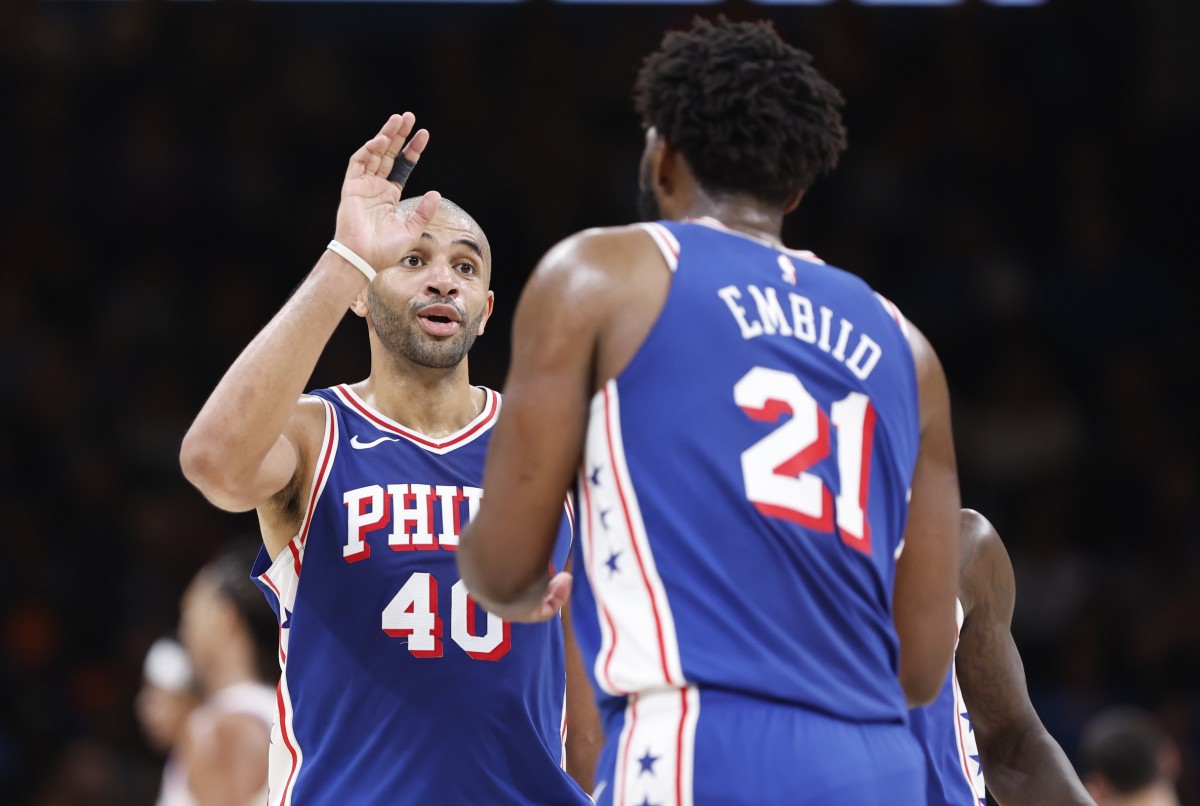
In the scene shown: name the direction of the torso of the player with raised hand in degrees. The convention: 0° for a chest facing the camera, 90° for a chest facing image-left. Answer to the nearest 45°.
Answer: approximately 315°

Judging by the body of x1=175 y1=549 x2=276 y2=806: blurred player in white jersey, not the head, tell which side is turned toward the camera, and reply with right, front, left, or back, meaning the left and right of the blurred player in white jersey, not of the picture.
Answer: left

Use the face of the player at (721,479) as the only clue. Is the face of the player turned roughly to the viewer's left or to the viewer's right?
to the viewer's left

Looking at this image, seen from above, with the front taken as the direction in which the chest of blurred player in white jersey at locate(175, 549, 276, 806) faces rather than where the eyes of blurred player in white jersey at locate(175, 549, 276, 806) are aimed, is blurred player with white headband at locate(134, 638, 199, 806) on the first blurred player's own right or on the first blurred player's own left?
on the first blurred player's own right

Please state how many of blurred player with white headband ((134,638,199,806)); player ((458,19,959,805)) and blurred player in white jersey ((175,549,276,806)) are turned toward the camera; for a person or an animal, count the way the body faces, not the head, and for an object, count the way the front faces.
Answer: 1

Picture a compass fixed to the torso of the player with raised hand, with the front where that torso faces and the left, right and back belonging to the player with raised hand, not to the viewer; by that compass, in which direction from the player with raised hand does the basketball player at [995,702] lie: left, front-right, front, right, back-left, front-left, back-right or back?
front-left

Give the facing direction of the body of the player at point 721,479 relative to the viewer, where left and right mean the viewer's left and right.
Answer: facing away from the viewer and to the left of the viewer

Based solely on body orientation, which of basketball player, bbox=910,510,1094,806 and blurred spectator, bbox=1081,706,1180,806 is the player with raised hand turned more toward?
the basketball player

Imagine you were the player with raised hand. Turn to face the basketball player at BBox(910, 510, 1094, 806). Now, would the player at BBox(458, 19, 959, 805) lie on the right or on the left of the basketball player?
right
